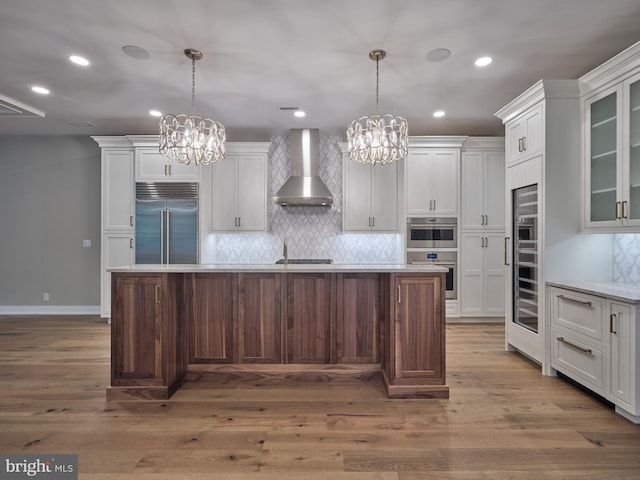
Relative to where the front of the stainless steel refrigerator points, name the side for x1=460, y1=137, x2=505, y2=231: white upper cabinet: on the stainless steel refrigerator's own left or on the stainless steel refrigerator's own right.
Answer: on the stainless steel refrigerator's own left

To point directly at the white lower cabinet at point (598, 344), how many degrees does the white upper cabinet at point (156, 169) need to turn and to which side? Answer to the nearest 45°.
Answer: approximately 45° to its left

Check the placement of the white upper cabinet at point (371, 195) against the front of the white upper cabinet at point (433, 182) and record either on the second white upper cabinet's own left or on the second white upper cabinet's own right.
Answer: on the second white upper cabinet's own right

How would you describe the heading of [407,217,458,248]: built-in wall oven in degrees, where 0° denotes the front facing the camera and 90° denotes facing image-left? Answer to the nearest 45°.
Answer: approximately 0°

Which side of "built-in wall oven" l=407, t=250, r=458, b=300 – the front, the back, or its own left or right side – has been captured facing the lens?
front

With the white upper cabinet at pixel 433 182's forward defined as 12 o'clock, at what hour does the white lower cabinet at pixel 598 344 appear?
The white lower cabinet is roughly at 11 o'clock from the white upper cabinet.

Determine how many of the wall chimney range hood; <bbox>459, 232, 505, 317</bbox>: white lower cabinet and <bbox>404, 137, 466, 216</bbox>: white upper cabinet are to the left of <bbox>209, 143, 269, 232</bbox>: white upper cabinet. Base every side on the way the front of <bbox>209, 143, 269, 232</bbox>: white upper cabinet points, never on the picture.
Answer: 3

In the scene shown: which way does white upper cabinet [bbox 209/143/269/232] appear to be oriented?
toward the camera

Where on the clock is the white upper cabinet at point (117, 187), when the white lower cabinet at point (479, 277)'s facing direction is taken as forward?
The white upper cabinet is roughly at 2 o'clock from the white lower cabinet.

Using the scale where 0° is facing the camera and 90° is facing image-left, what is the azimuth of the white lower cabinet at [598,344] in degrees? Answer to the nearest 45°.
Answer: approximately 45°

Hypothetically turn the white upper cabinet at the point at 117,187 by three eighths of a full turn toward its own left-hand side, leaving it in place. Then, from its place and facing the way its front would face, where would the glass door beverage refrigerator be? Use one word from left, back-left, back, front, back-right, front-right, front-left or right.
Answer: right

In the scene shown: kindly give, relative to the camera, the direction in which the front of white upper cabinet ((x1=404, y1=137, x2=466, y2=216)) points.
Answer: facing the viewer

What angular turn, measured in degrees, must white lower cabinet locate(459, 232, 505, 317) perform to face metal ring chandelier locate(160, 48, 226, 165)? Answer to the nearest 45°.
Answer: approximately 45° to its right

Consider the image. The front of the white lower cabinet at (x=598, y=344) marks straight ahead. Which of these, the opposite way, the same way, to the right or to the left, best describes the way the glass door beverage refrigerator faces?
the same way

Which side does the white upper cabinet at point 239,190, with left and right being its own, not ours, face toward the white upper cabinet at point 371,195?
left
